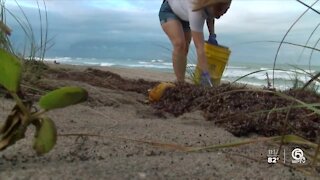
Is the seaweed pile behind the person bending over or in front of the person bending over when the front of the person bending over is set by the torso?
in front

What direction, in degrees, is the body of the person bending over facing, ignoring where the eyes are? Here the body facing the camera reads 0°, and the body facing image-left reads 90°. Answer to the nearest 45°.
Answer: approximately 315°
